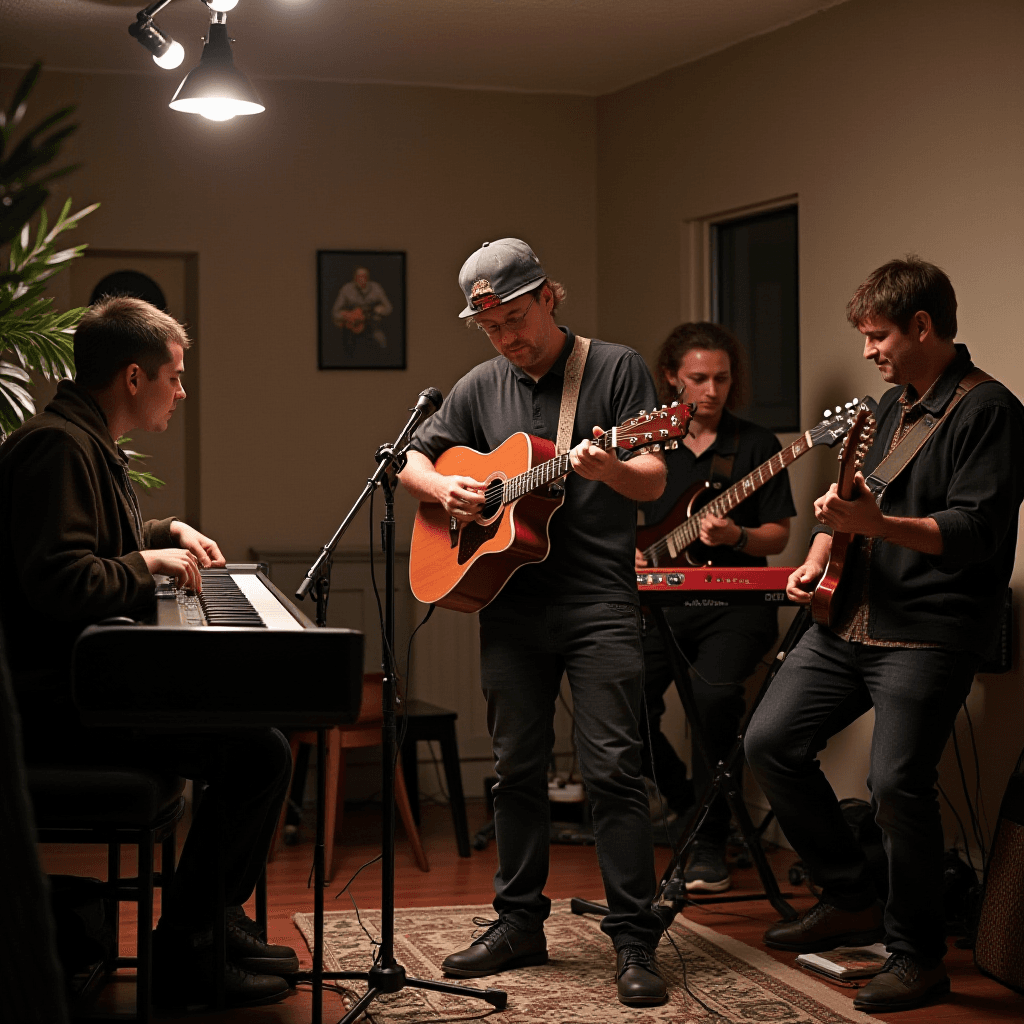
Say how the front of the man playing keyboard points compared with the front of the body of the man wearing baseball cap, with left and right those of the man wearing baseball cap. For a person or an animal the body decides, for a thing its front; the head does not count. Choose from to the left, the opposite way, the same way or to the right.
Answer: to the left

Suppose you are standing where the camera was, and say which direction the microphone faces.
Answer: facing to the right of the viewer

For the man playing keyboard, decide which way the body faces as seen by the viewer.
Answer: to the viewer's right

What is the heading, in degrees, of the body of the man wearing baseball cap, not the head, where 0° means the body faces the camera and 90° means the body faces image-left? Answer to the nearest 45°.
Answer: approximately 0°

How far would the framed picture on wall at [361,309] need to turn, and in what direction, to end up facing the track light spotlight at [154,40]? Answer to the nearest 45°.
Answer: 0° — it already faces it

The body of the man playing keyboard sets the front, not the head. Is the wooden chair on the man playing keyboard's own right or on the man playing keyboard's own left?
on the man playing keyboard's own left

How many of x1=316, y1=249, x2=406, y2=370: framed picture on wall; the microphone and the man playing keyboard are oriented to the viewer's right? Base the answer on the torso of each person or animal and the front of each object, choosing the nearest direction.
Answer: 2

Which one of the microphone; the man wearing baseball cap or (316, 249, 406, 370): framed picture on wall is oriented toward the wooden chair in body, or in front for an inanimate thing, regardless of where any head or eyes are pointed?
the framed picture on wall

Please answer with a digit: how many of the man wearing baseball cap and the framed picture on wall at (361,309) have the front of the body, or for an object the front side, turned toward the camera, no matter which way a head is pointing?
2

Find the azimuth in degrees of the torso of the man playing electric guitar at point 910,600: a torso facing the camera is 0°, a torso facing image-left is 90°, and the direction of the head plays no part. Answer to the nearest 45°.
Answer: approximately 45°
